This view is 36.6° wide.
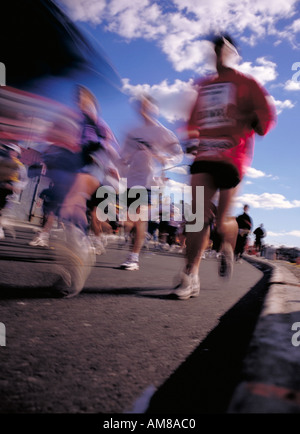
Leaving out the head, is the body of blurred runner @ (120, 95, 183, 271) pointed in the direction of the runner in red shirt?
no

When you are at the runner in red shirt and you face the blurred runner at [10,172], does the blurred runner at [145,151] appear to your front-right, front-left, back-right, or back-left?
front-right

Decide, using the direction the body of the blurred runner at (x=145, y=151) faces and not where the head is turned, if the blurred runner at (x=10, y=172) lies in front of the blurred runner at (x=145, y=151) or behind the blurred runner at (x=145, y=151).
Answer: in front

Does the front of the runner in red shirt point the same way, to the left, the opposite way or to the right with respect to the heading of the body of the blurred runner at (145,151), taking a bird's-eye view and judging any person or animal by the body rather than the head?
the same way

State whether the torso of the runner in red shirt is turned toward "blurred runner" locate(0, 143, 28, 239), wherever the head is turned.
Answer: no

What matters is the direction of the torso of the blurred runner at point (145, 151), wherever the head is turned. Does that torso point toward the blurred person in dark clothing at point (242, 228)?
no
